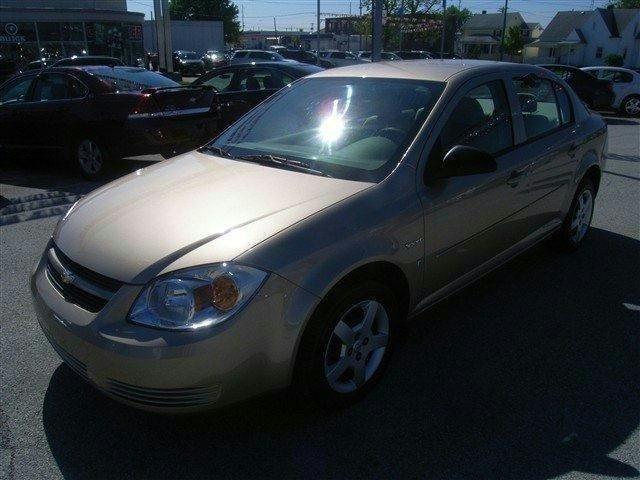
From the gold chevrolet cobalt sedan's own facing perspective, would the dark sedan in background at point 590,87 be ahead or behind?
behind

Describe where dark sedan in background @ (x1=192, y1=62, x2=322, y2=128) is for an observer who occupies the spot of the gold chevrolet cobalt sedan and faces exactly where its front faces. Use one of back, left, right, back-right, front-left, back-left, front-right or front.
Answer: back-right

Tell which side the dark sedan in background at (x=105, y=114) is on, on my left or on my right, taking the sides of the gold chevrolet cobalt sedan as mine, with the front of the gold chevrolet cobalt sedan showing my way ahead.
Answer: on my right

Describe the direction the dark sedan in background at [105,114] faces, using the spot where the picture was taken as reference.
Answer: facing away from the viewer and to the left of the viewer

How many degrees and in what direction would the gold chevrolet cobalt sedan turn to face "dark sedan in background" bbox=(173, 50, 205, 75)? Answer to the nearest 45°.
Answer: approximately 135° to its right

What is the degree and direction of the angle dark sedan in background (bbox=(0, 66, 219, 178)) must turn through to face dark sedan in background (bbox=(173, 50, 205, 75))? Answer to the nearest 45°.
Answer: approximately 45° to its right

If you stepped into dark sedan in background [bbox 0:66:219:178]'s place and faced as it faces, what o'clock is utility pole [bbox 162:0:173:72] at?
The utility pole is roughly at 2 o'clock from the dark sedan in background.

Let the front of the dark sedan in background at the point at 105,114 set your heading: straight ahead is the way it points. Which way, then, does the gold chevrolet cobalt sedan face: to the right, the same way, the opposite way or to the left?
to the left

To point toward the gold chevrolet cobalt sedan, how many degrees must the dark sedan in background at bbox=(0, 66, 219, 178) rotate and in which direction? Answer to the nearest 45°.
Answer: approximately 135° to its left

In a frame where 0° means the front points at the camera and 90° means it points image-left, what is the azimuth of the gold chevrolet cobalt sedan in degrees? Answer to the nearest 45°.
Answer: approximately 45°

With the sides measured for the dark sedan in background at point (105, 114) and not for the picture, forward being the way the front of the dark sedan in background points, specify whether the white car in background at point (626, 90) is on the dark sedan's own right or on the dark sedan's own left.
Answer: on the dark sedan's own right

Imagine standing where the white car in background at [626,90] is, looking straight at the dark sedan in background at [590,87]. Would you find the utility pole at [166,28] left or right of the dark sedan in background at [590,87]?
right

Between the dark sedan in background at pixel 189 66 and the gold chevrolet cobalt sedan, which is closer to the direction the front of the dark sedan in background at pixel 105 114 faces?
the dark sedan in background

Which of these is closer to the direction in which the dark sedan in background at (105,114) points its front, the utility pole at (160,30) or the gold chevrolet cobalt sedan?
the utility pole
